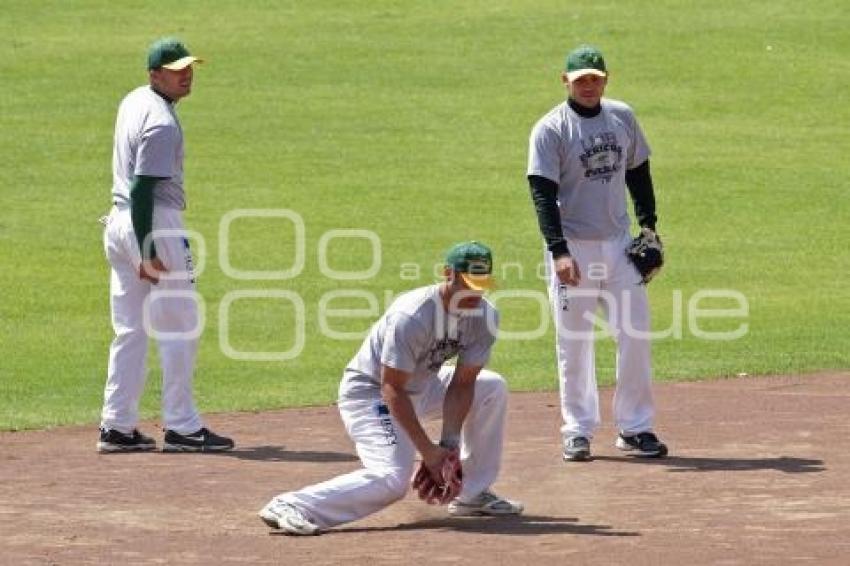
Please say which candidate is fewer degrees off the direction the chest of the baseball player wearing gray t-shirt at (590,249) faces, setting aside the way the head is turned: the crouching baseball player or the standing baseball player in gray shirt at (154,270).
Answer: the crouching baseball player

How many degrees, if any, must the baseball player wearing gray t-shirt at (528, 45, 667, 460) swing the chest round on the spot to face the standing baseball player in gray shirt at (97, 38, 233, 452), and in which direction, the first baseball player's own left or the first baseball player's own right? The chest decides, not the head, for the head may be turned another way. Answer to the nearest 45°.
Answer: approximately 90° to the first baseball player's own right

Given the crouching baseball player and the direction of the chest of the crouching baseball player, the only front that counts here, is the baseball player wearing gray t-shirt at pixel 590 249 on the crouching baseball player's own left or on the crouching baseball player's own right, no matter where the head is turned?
on the crouching baseball player's own left

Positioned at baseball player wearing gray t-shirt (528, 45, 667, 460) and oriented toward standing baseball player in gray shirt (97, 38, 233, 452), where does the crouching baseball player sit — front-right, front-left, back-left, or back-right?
front-left

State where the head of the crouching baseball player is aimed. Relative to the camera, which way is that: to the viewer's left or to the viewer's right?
to the viewer's right

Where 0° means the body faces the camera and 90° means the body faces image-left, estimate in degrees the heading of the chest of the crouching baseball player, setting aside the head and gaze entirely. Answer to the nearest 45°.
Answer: approximately 315°

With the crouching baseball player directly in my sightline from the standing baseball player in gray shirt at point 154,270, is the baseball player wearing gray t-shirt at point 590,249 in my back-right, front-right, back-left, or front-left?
front-left

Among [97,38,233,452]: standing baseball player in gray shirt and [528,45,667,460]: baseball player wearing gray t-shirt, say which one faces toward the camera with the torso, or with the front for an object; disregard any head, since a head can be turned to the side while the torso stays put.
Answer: the baseball player wearing gray t-shirt

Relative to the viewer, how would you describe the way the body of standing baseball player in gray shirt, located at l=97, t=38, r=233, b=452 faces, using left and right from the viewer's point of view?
facing to the right of the viewer

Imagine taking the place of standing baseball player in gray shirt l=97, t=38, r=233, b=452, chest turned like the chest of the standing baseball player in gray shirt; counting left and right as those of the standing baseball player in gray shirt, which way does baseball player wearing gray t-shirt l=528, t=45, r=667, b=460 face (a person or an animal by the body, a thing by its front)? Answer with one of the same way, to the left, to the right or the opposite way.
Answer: to the right

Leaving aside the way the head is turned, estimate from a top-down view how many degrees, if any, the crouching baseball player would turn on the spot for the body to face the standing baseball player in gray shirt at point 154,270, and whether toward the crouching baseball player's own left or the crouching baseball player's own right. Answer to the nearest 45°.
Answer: approximately 180°

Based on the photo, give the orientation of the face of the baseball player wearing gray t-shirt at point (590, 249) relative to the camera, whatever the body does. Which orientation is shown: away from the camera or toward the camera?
toward the camera

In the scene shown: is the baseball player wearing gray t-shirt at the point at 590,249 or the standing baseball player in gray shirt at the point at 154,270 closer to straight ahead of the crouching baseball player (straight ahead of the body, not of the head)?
the baseball player wearing gray t-shirt

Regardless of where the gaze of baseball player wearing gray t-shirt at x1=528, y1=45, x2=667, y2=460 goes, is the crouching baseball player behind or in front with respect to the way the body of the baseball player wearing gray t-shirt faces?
in front

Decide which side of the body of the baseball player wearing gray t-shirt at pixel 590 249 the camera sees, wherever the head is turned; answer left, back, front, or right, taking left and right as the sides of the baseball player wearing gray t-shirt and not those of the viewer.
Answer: front

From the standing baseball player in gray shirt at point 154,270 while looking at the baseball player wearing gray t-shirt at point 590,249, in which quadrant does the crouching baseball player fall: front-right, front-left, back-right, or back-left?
front-right

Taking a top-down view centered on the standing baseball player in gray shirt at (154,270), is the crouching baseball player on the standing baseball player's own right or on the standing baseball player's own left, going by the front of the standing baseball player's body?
on the standing baseball player's own right
